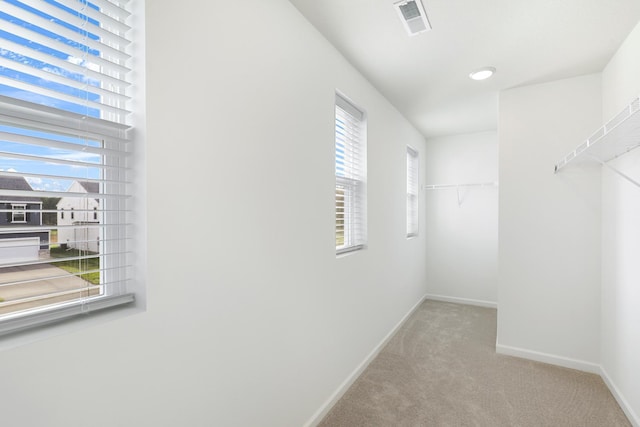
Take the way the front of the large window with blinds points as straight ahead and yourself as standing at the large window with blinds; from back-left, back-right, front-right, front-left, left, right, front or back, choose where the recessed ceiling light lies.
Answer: front-left

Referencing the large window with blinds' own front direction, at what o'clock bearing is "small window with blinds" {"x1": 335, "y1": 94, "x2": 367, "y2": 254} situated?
The small window with blinds is roughly at 10 o'clock from the large window with blinds.

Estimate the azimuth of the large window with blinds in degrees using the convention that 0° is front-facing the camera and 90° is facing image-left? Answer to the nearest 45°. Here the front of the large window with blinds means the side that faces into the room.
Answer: approximately 315°

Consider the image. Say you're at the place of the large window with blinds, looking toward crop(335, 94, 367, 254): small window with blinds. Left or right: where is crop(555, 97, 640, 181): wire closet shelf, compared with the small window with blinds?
right

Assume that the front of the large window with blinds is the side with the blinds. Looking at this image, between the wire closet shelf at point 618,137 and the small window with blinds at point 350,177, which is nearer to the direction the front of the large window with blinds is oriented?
the wire closet shelf

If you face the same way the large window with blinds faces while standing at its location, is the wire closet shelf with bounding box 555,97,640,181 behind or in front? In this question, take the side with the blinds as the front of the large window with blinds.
in front
